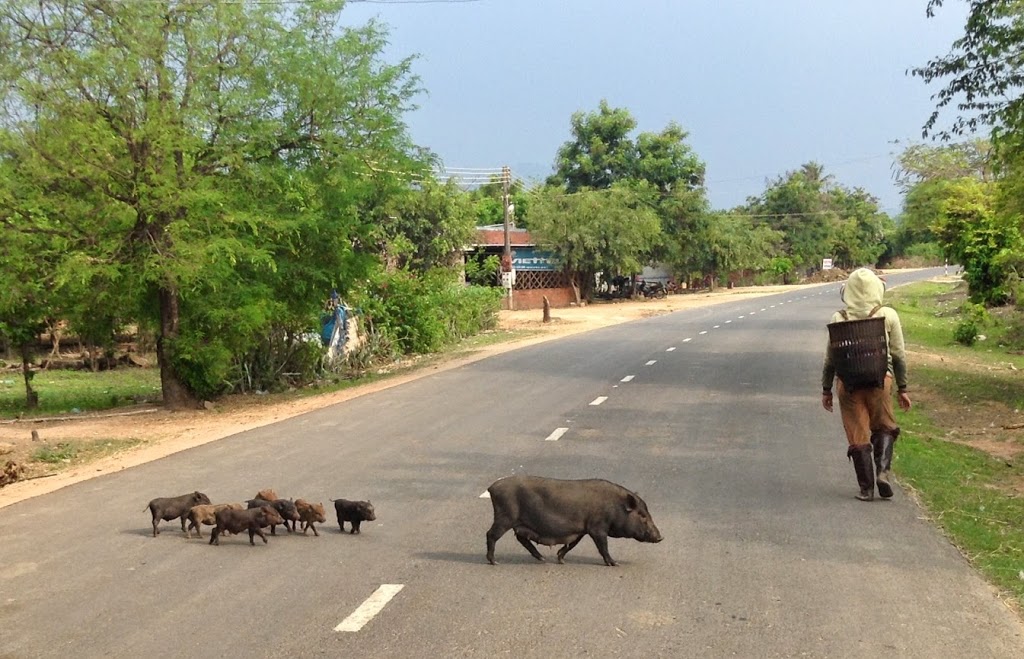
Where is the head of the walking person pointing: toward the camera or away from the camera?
away from the camera

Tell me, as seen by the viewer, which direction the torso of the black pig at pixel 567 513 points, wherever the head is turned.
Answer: to the viewer's right

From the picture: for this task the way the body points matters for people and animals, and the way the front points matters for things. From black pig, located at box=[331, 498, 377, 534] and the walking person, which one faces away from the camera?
the walking person

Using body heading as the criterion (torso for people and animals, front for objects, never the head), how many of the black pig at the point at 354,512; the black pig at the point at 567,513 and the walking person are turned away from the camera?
1

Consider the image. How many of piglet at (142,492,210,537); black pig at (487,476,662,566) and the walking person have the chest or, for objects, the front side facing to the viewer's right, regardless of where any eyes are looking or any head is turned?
2

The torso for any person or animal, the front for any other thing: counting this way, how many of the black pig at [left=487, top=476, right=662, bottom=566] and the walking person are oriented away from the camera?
1

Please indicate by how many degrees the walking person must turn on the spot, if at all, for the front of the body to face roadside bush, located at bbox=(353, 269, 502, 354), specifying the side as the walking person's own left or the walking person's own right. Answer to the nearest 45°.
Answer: approximately 45° to the walking person's own left

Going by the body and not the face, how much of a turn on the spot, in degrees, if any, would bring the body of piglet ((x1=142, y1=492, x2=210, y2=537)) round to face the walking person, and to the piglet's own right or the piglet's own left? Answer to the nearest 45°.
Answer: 0° — it already faces them

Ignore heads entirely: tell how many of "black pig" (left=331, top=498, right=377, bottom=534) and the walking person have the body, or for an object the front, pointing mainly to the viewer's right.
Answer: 1

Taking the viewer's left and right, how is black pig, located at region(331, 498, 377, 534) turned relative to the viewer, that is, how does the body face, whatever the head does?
facing to the right of the viewer

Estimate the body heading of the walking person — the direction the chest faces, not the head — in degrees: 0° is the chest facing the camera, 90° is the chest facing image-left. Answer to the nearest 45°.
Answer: approximately 180°

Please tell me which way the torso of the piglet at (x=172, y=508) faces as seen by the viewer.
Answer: to the viewer's right

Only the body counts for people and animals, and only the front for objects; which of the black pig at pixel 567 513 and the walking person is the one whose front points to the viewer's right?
the black pig

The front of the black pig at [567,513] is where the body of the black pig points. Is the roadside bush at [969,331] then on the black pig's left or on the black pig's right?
on the black pig's left

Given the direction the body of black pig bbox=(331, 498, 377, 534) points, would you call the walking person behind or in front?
in front
